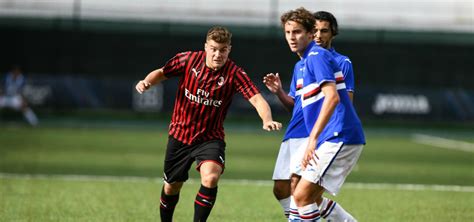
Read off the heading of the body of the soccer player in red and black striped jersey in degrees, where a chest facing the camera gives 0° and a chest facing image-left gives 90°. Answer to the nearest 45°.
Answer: approximately 0°

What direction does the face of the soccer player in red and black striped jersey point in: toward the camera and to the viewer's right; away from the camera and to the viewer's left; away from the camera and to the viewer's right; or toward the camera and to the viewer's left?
toward the camera and to the viewer's right
